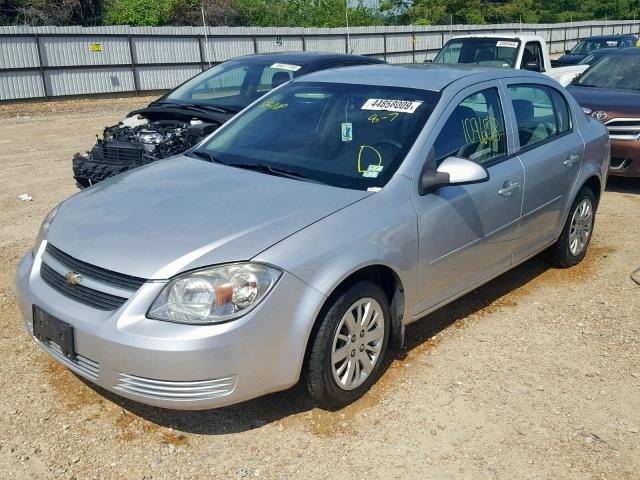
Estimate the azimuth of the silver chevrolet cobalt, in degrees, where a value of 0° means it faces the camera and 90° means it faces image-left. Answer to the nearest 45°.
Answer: approximately 45°

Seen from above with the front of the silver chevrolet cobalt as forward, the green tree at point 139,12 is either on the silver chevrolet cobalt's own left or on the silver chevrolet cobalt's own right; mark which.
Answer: on the silver chevrolet cobalt's own right

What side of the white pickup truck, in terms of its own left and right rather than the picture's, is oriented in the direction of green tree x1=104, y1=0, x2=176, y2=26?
right

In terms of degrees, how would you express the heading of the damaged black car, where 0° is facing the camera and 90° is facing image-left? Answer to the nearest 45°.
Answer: approximately 45°

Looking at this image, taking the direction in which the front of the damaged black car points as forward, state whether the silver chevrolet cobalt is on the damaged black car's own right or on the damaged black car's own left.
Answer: on the damaged black car's own left

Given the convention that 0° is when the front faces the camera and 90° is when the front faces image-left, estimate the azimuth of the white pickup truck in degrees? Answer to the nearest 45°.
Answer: approximately 45°
